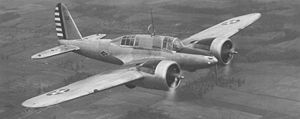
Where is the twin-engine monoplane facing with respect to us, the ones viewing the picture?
facing the viewer and to the right of the viewer
